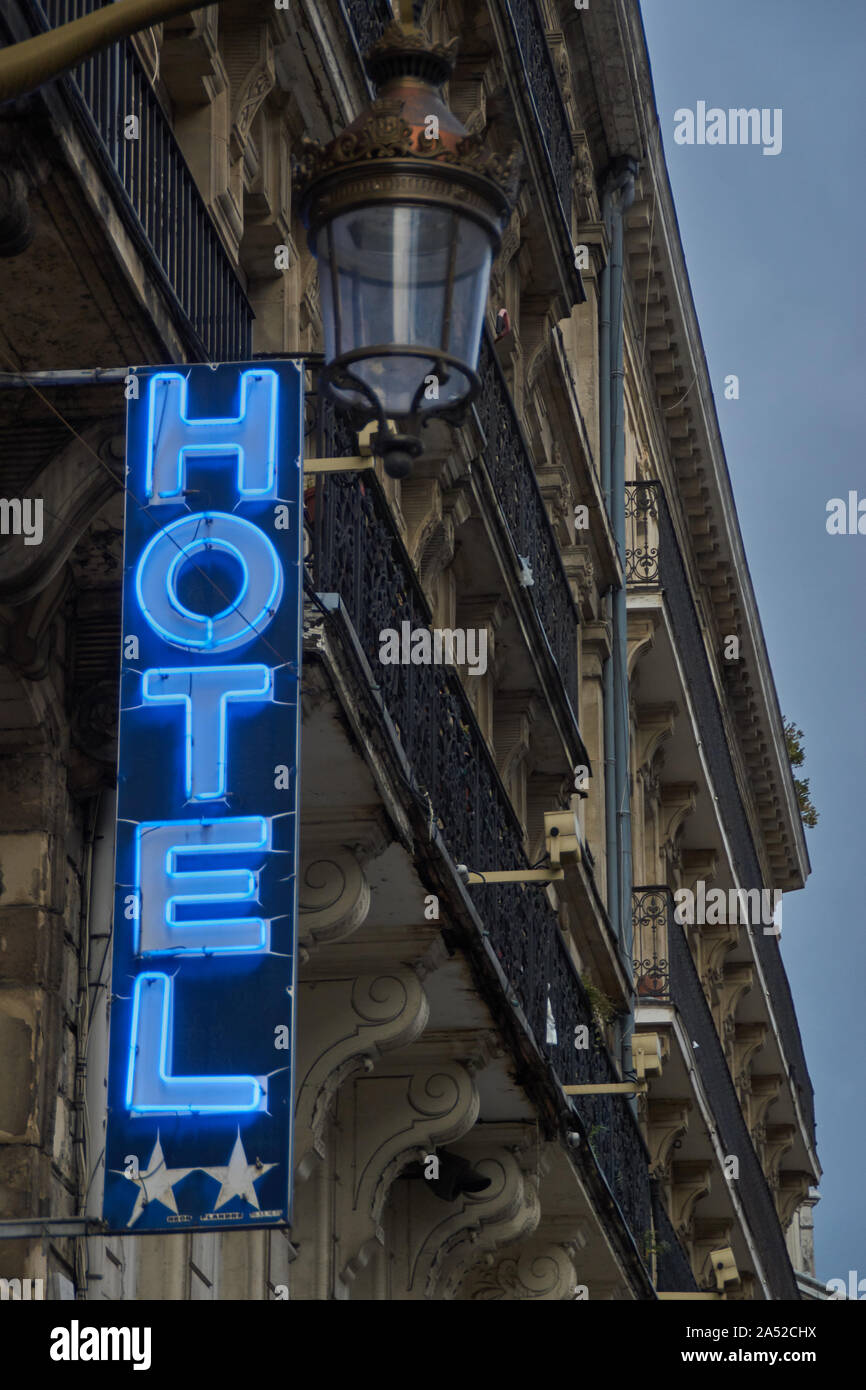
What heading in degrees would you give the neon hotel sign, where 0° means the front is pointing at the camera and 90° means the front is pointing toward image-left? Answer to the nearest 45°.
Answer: approximately 0°

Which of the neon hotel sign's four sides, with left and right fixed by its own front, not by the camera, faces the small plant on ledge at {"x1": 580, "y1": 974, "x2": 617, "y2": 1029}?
back
